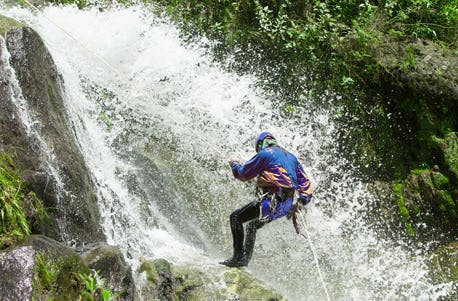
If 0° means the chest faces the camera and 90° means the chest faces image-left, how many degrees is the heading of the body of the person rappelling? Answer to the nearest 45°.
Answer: approximately 135°

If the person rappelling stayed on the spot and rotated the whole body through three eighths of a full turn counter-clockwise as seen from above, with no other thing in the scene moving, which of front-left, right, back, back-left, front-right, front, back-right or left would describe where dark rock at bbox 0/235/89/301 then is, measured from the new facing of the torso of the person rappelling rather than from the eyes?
front-right

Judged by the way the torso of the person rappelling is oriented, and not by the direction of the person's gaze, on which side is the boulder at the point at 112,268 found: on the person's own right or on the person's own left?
on the person's own left

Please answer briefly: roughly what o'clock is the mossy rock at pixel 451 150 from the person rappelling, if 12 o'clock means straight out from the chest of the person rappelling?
The mossy rock is roughly at 3 o'clock from the person rappelling.

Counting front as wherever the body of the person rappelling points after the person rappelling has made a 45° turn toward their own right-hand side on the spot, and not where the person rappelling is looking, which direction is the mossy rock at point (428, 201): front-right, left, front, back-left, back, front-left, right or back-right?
front-right
